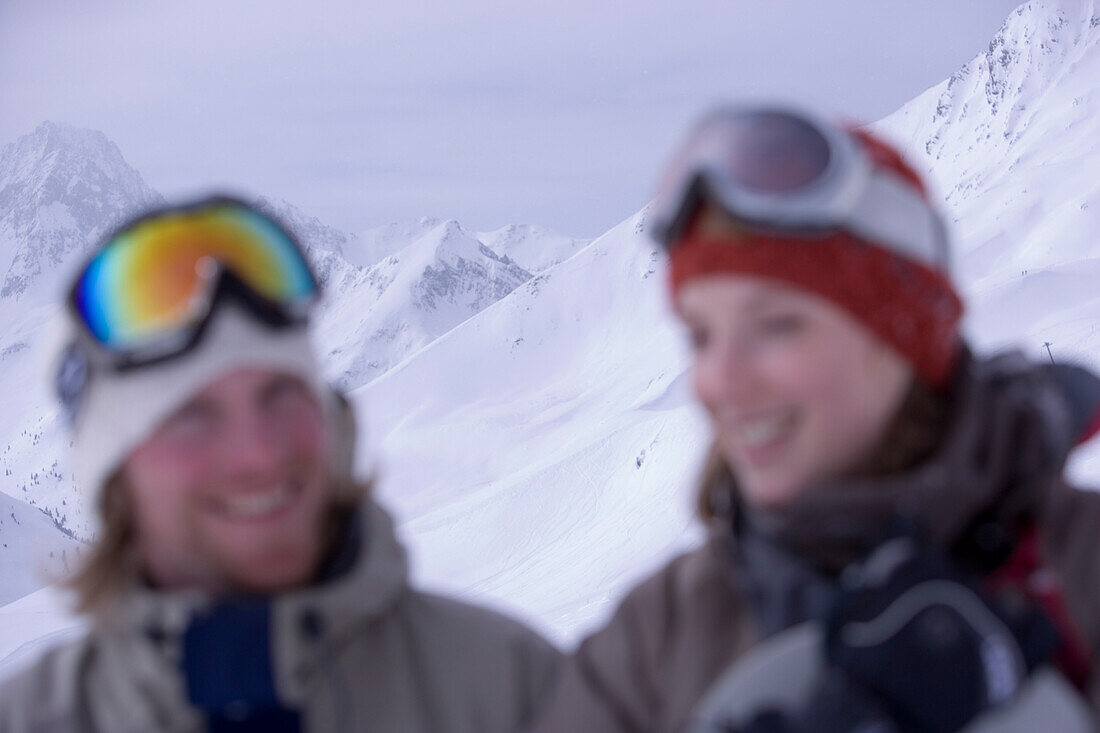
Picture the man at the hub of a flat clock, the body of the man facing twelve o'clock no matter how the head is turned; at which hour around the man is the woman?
The woman is roughly at 10 o'clock from the man.

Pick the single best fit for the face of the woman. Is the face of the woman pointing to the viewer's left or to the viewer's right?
to the viewer's left

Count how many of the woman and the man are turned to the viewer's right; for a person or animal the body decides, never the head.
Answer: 0

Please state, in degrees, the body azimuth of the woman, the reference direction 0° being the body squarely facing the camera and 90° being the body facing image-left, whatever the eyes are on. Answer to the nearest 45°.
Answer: approximately 45°

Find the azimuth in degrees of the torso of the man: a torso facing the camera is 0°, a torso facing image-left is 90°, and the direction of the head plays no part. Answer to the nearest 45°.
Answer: approximately 0°

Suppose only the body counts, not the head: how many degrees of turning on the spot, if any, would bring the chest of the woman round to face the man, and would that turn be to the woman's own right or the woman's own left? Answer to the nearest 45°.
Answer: approximately 45° to the woman's own right
